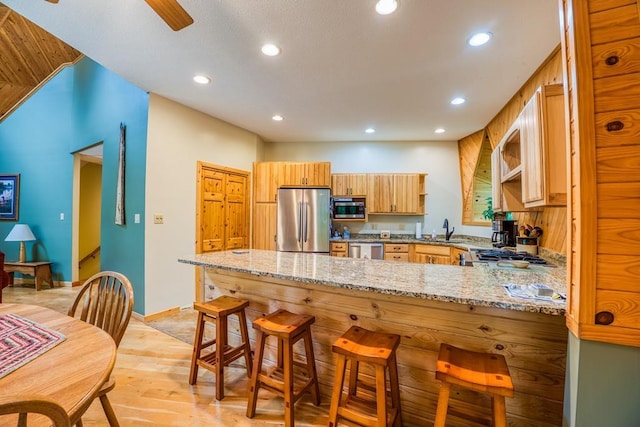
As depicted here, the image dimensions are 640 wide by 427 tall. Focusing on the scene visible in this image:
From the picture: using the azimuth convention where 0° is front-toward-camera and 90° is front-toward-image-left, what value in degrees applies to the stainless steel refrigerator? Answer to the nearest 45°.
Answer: approximately 0°

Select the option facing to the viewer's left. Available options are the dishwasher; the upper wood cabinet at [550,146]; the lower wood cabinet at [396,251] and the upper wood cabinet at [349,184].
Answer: the upper wood cabinet at [550,146]

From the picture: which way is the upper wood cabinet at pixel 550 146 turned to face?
to the viewer's left

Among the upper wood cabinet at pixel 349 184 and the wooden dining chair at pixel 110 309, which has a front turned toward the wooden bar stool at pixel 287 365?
the upper wood cabinet

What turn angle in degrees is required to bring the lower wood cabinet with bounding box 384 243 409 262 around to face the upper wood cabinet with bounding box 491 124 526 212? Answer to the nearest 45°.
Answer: approximately 45° to its left

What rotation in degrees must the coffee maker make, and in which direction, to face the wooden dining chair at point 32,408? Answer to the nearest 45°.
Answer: approximately 45° to its left

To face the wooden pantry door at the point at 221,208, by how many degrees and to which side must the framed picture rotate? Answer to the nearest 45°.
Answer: approximately 45° to its left
